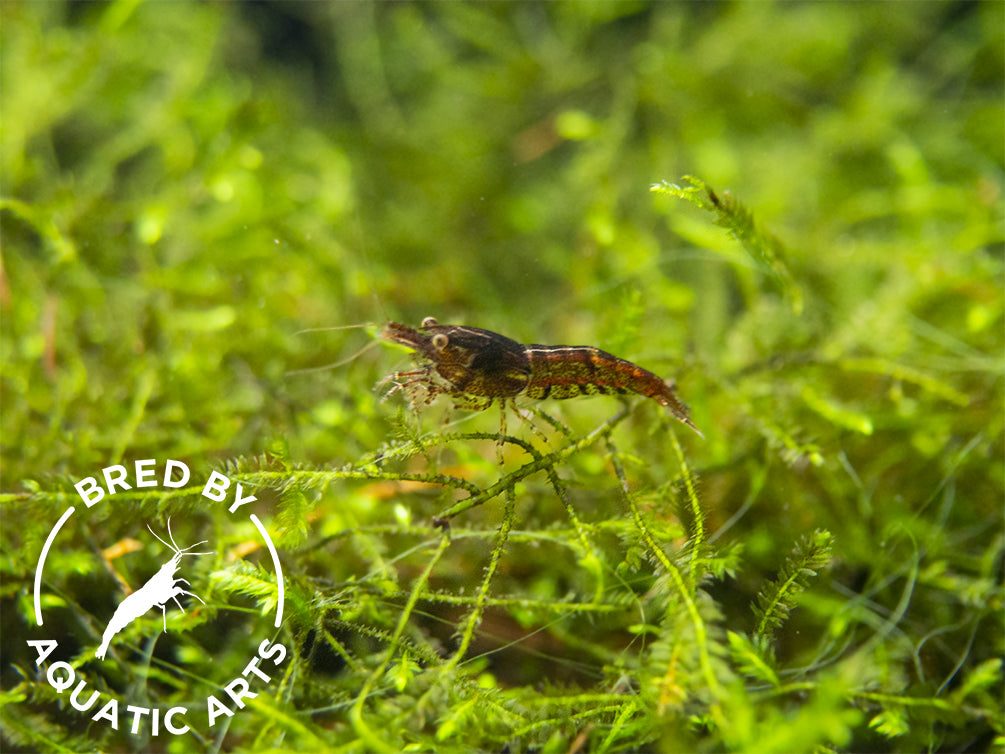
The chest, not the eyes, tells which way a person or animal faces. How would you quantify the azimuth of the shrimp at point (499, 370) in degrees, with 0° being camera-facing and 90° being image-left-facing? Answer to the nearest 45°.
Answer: approximately 90°
